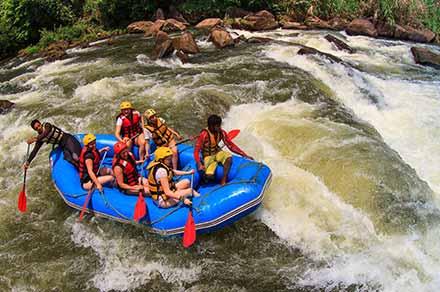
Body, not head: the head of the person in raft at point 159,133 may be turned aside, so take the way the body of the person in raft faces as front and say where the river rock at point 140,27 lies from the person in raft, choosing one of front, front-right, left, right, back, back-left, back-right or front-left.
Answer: back-left

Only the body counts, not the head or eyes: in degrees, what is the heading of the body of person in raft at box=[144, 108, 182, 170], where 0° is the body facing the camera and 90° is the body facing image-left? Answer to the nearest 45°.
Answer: approximately 315°

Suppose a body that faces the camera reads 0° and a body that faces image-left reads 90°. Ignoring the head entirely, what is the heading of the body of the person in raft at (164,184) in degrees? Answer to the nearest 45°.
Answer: approximately 270°

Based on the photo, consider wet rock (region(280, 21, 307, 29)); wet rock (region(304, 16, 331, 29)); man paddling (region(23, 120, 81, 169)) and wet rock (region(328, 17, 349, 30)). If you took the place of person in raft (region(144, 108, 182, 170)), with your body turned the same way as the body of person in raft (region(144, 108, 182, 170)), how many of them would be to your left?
3

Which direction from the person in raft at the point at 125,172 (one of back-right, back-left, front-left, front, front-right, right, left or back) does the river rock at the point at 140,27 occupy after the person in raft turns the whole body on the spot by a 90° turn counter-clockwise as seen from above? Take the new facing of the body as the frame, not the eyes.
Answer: front-left

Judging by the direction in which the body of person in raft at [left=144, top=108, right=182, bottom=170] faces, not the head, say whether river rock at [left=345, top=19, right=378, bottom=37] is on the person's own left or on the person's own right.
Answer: on the person's own left

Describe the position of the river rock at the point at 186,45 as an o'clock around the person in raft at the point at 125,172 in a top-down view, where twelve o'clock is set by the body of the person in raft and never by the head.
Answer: The river rock is roughly at 8 o'clock from the person in raft.

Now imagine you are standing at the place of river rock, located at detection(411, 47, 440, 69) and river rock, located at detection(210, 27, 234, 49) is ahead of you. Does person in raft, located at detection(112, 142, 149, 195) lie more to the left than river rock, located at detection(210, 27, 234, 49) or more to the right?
left
